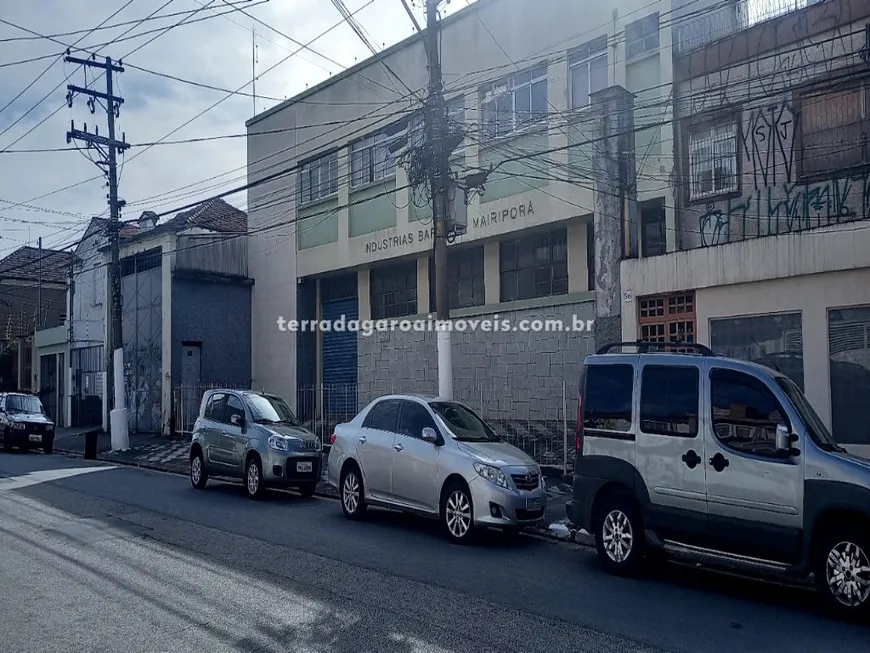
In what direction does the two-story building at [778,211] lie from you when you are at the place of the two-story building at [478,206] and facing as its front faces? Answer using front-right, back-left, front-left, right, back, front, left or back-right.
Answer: left

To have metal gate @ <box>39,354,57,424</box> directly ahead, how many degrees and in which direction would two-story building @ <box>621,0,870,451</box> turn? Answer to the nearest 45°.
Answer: approximately 90° to its right

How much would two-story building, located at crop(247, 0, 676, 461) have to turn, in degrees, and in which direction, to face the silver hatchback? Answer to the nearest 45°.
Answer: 0° — it already faces it

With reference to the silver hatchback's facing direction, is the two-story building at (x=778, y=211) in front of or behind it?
in front

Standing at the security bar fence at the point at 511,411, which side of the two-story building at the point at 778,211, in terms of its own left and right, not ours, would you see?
right

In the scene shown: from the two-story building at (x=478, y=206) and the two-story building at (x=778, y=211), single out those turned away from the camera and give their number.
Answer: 0

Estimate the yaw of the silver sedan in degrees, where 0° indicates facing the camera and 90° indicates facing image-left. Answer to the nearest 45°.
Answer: approximately 315°

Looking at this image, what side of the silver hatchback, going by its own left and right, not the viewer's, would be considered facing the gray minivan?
front

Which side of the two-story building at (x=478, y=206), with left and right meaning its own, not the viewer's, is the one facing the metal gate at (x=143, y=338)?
right

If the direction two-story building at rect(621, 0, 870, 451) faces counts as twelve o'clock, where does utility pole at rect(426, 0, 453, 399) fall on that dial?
The utility pole is roughly at 1 o'clock from the two-story building.

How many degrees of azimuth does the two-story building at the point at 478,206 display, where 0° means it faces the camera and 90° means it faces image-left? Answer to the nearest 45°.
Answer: approximately 45°

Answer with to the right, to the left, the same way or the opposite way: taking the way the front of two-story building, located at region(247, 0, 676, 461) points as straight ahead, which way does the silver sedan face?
to the left

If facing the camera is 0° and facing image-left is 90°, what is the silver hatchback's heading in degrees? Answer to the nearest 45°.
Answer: approximately 315°

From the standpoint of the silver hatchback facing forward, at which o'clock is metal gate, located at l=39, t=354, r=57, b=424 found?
The metal gate is roughly at 7 o'clock from the silver hatchback.

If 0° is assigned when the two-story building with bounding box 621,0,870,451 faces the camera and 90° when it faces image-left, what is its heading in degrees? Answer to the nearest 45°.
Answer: approximately 45°

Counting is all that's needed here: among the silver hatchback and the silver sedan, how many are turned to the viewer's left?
0

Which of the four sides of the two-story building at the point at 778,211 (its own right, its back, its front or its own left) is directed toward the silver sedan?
front
